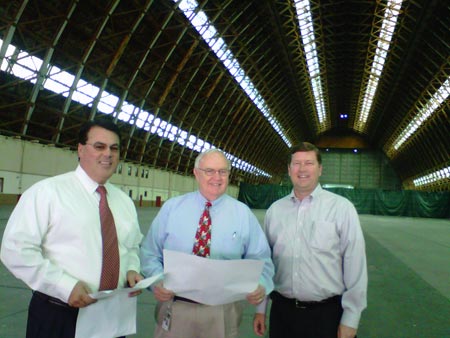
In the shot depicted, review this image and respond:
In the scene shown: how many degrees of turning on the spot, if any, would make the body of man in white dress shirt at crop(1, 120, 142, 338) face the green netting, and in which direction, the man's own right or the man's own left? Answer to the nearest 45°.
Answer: approximately 90° to the man's own left

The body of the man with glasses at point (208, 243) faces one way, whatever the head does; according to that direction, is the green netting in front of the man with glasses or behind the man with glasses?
behind

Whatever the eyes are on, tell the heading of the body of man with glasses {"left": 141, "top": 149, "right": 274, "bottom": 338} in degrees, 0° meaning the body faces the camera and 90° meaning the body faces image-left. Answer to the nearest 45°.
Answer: approximately 0°

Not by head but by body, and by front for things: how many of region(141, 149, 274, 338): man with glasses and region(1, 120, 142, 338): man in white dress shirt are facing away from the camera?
0

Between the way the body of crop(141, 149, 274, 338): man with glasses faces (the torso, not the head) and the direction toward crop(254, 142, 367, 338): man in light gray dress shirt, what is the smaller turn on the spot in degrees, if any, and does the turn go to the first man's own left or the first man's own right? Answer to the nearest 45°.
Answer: approximately 90° to the first man's own left
